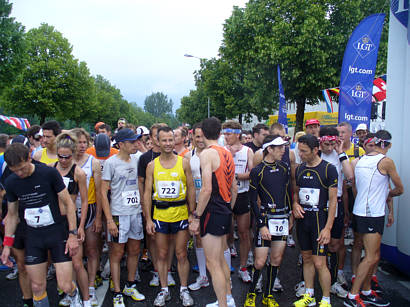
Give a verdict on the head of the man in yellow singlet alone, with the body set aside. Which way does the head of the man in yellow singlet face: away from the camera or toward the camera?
toward the camera

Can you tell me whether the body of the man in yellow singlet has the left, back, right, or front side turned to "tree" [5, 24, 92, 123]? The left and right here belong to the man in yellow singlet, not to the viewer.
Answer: back

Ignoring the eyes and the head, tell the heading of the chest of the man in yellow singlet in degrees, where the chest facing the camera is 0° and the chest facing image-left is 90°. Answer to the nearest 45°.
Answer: approximately 0°

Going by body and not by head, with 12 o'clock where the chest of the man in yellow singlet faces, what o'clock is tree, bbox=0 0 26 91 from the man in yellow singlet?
The tree is roughly at 5 o'clock from the man in yellow singlet.
